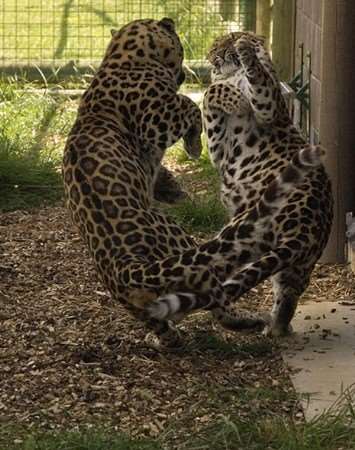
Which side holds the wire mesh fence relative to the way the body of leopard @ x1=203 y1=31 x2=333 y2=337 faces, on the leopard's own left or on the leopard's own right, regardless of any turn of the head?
on the leopard's own right

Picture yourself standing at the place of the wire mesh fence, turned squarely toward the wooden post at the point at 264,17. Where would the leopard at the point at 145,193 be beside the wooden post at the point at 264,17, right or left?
right

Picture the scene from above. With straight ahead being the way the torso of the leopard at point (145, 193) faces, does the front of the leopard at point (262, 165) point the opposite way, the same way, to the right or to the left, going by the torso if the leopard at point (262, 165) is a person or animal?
the opposite way

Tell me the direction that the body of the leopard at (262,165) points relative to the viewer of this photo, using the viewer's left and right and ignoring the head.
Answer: facing the viewer and to the left of the viewer

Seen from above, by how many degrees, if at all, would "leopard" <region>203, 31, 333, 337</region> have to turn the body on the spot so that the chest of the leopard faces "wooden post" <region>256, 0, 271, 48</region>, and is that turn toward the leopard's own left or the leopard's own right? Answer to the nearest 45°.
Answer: approximately 135° to the leopard's own right

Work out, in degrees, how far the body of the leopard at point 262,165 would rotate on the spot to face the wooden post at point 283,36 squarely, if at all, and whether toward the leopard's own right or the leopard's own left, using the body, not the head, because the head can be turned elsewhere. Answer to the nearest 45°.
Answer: approximately 135° to the leopard's own right
